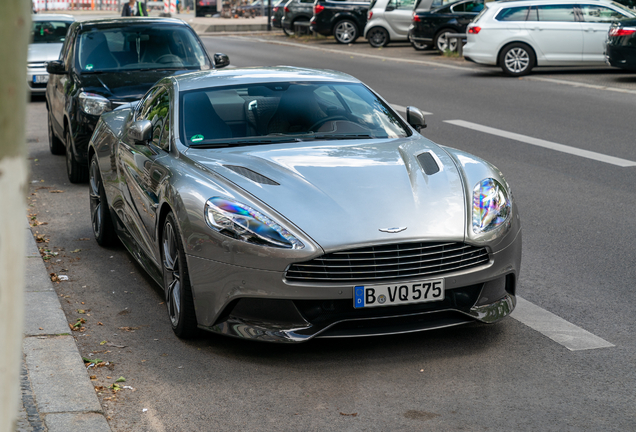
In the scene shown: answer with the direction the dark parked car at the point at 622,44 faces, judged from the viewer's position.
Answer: facing away from the viewer and to the right of the viewer

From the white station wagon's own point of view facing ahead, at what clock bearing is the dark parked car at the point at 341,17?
The dark parked car is roughly at 8 o'clock from the white station wagon.

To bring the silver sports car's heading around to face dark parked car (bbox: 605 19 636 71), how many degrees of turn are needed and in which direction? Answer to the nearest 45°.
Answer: approximately 90° to its left

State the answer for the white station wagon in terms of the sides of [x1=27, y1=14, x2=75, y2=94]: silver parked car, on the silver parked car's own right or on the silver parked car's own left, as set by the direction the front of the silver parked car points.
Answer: on the silver parked car's own left

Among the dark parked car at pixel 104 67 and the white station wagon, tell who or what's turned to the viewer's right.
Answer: the white station wagon

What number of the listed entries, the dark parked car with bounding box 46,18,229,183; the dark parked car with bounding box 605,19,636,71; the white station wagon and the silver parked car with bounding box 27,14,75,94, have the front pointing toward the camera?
2

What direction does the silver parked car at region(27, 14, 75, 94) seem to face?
toward the camera

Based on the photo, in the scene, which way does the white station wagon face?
to the viewer's right

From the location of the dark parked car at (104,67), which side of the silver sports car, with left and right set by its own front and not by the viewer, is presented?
back

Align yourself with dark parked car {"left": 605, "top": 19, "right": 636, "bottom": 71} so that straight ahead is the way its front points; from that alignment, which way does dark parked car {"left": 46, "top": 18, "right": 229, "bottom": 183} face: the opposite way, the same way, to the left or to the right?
to the right

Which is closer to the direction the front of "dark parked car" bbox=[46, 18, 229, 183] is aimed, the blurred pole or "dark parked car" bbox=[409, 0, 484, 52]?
the blurred pole

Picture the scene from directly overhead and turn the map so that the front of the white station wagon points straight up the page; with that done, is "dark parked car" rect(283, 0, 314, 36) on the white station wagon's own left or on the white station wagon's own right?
on the white station wagon's own left

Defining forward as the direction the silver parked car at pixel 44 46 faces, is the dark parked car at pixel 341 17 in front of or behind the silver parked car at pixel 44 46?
behind

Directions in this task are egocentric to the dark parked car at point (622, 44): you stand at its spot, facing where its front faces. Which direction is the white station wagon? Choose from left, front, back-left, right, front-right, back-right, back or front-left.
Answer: left

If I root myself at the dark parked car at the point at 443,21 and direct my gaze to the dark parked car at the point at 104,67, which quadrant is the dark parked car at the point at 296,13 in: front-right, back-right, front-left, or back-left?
back-right

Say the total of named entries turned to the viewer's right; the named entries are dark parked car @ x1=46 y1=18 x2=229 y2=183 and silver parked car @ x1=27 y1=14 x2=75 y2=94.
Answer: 0

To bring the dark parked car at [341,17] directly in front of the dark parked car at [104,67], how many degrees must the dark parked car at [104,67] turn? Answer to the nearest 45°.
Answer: approximately 180°
